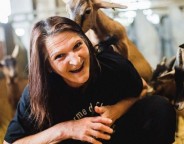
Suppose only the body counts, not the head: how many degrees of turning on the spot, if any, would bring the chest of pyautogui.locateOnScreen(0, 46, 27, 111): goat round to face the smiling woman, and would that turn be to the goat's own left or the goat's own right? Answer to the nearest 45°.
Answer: approximately 45° to the goat's own left

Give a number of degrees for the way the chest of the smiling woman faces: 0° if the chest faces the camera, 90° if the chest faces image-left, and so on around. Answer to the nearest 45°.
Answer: approximately 0°

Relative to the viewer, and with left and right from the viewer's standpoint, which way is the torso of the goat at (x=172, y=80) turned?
facing to the left of the viewer

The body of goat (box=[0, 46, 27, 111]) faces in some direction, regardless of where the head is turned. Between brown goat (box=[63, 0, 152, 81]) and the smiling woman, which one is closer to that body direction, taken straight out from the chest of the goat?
the smiling woman

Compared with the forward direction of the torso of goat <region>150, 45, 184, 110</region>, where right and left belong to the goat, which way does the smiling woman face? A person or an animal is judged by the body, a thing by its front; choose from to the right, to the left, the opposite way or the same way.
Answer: to the left

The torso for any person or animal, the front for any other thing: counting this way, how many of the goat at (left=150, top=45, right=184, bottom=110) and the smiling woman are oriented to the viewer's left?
1

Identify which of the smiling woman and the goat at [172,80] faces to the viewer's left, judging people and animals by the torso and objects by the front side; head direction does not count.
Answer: the goat
